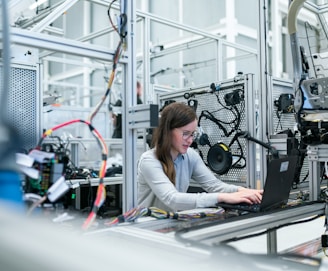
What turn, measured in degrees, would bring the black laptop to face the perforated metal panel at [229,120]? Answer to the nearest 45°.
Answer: approximately 45° to its right

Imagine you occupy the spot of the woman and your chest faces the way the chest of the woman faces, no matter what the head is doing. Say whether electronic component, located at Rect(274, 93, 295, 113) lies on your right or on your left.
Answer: on your left

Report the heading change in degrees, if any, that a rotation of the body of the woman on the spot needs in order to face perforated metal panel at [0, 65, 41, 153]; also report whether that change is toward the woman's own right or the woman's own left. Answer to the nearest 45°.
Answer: approximately 180°

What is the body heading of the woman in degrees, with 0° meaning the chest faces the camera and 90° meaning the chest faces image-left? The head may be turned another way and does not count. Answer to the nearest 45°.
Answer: approximately 315°

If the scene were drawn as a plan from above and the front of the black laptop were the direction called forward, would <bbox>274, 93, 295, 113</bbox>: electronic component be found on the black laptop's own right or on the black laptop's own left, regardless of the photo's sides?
on the black laptop's own right

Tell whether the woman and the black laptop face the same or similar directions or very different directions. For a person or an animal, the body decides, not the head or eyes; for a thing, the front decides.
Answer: very different directions

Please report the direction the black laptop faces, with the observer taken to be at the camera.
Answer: facing away from the viewer and to the left of the viewer
